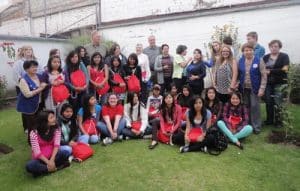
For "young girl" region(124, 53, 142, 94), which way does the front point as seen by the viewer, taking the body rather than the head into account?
toward the camera

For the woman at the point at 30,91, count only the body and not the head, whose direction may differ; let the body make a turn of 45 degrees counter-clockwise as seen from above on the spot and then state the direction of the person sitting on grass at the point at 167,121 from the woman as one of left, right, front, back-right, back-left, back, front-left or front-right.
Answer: front

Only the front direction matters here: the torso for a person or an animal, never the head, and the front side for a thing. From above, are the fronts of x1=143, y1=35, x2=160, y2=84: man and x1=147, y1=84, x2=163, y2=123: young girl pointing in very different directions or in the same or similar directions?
same or similar directions

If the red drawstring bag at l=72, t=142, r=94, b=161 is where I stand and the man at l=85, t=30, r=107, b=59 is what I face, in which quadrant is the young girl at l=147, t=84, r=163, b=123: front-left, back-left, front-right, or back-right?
front-right

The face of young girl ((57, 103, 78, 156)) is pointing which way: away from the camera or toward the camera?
toward the camera

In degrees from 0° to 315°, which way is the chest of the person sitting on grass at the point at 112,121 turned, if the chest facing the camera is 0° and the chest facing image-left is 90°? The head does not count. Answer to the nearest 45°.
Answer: approximately 0°

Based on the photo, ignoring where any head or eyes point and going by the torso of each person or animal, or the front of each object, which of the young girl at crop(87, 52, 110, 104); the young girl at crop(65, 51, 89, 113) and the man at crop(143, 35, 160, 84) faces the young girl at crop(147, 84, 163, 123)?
the man

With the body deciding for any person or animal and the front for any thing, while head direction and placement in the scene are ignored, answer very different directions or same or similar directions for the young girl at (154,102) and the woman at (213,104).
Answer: same or similar directions

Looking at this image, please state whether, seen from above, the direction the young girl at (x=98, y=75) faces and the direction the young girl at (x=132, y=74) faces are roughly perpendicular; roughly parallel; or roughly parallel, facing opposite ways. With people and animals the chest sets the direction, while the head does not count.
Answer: roughly parallel

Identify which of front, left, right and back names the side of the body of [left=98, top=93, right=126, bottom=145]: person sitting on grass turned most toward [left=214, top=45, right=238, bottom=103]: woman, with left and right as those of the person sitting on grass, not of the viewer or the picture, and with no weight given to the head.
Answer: left

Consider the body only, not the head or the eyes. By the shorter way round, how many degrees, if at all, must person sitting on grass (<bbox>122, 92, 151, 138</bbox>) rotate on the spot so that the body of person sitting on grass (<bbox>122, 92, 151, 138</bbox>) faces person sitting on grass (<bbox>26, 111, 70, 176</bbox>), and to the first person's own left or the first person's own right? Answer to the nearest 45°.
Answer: approximately 45° to the first person's own right
